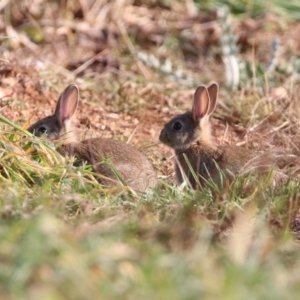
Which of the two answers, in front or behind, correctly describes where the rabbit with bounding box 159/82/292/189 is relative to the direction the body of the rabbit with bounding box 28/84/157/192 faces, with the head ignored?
behind

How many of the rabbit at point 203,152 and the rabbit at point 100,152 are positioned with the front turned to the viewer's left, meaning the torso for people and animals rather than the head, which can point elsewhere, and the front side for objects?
2

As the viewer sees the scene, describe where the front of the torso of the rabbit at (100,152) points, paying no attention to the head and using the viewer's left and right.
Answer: facing to the left of the viewer

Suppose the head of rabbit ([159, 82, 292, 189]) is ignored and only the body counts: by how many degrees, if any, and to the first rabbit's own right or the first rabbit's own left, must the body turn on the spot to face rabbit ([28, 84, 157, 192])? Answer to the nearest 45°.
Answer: approximately 45° to the first rabbit's own left

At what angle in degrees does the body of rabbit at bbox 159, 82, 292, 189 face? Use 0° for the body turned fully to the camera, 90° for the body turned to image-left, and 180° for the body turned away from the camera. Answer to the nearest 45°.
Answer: approximately 90°
